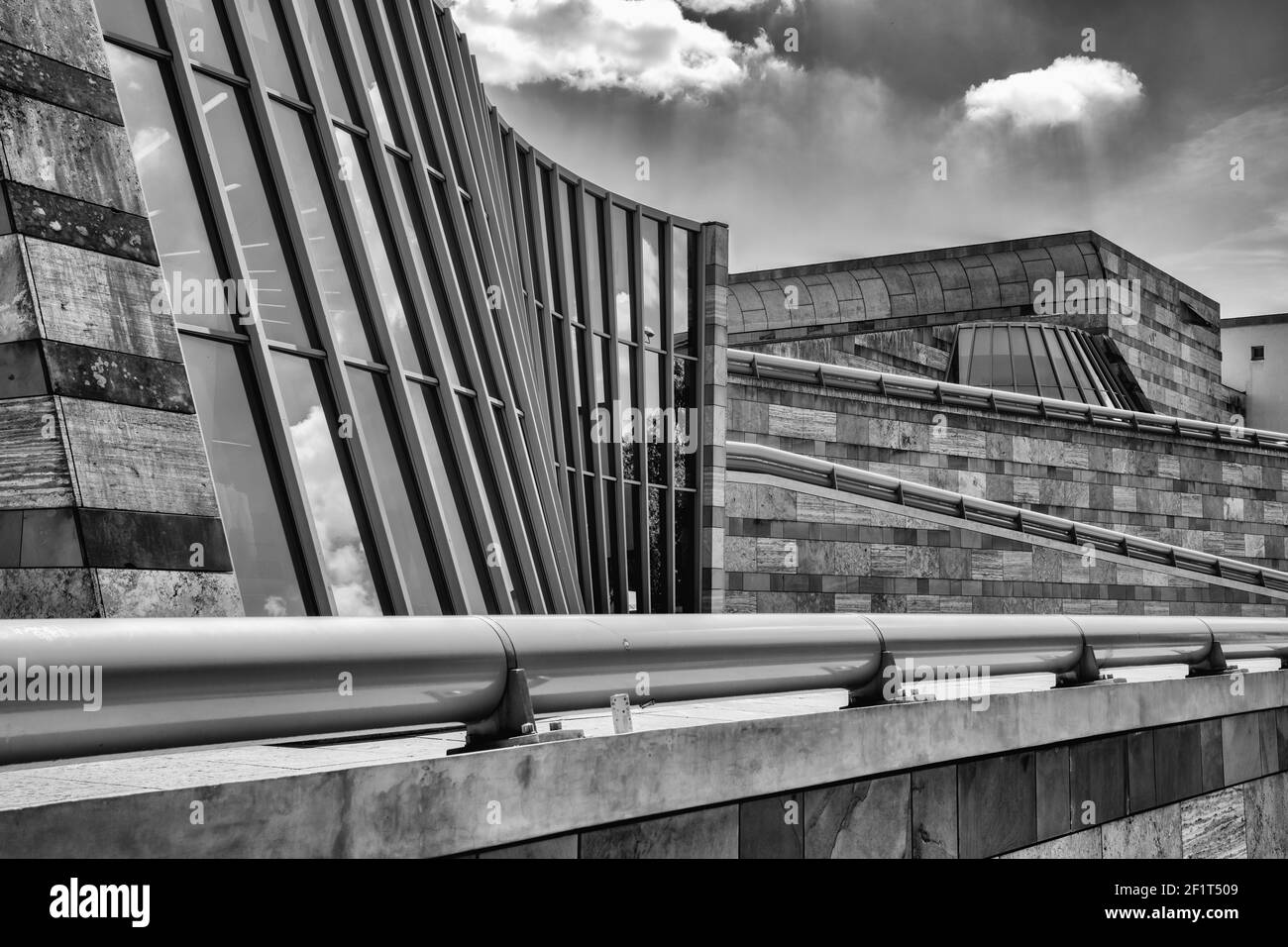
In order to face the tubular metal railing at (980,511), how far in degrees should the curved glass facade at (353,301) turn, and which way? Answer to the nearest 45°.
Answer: approximately 90° to its left

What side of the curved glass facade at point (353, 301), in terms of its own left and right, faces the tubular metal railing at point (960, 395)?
left

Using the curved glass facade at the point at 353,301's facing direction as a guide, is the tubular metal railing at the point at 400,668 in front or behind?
in front

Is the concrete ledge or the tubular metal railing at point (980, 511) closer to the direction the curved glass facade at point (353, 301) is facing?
the concrete ledge

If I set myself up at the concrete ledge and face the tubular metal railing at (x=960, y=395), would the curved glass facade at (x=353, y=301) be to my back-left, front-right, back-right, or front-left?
front-left

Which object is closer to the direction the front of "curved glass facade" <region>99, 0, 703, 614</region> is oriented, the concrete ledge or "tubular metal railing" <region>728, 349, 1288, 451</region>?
the concrete ledge

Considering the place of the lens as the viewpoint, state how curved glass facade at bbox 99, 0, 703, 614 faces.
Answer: facing the viewer and to the right of the viewer
